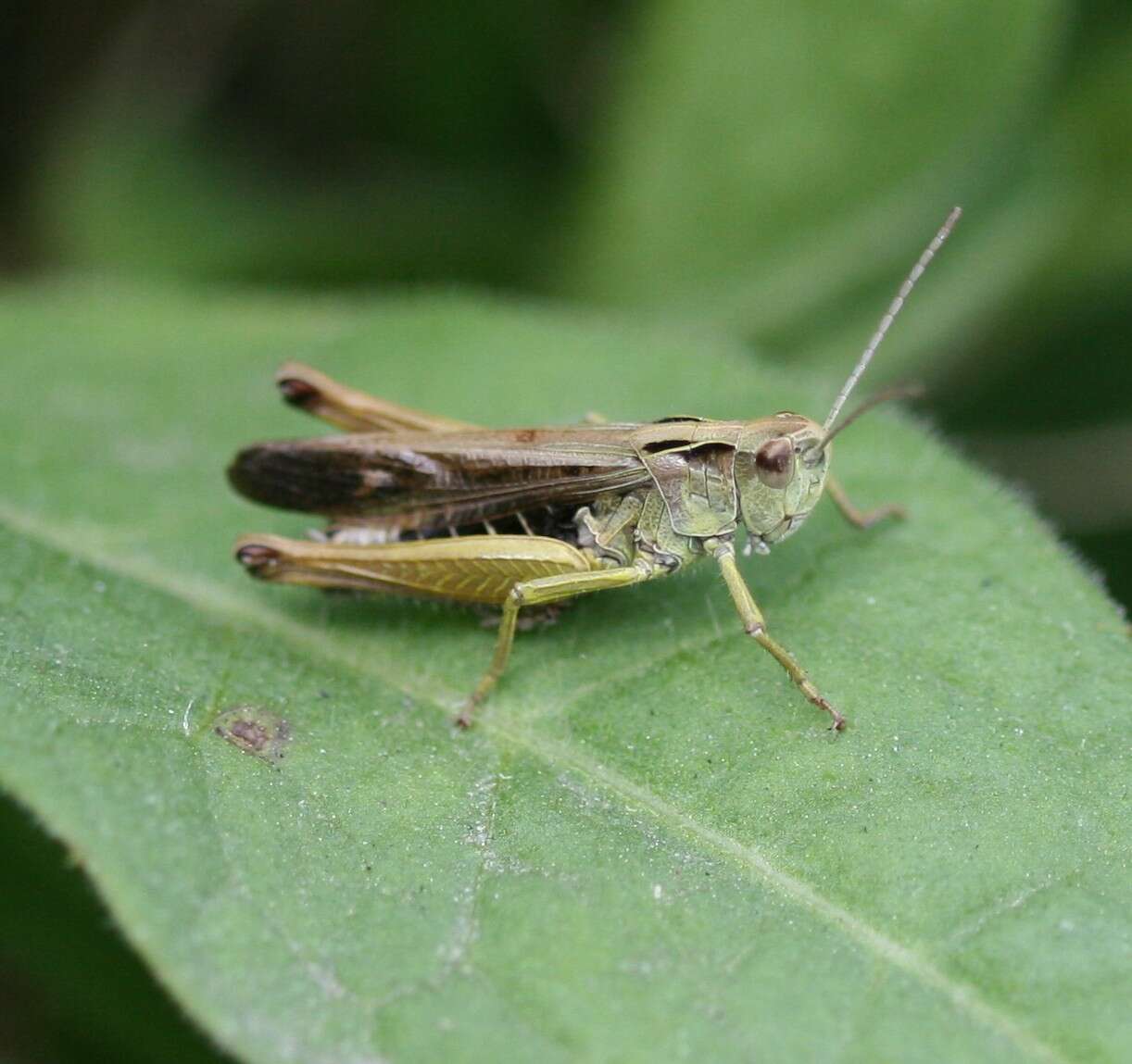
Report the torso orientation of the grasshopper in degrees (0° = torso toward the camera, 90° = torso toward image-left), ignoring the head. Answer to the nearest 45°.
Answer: approximately 270°

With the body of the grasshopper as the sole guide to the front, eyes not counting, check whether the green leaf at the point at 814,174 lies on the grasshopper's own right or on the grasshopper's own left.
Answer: on the grasshopper's own left
